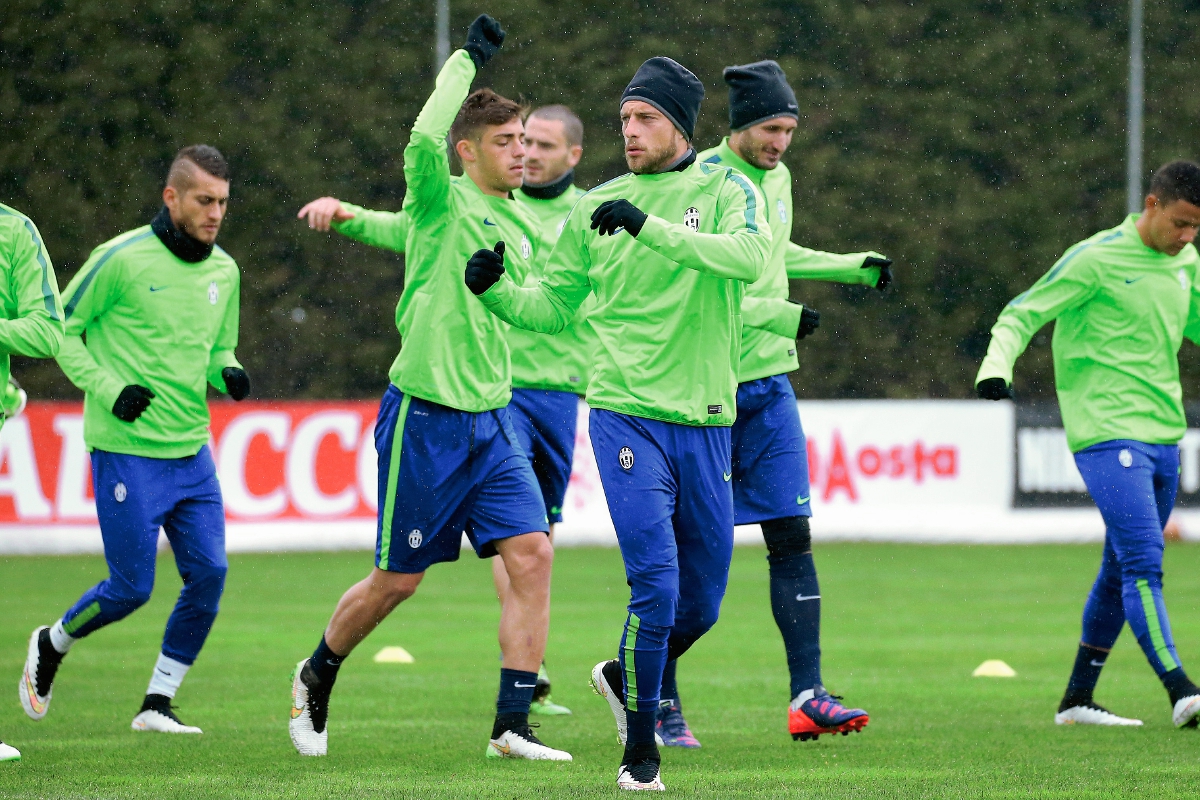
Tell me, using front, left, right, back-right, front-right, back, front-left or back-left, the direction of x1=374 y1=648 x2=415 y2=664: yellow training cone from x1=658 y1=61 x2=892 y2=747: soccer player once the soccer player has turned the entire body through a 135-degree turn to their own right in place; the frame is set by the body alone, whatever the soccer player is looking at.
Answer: front-right

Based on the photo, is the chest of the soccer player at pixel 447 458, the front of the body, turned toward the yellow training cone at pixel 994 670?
no

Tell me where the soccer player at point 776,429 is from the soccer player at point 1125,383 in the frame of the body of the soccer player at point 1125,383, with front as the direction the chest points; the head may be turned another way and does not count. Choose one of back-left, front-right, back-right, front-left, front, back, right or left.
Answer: right

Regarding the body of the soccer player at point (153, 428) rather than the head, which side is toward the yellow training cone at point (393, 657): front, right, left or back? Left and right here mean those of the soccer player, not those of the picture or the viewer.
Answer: left

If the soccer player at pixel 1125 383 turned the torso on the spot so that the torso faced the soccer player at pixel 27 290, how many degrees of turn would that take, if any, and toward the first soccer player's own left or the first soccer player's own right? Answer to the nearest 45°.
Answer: approximately 90° to the first soccer player's own right

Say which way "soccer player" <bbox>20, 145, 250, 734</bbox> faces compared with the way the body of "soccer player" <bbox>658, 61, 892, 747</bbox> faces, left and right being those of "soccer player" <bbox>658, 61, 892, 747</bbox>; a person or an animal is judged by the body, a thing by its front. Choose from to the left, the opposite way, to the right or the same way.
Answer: the same way

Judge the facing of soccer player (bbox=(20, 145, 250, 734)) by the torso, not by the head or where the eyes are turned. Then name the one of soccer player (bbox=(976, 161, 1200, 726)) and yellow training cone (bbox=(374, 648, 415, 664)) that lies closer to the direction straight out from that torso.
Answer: the soccer player

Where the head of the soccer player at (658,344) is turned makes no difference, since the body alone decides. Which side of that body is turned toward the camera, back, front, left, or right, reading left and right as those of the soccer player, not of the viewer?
front

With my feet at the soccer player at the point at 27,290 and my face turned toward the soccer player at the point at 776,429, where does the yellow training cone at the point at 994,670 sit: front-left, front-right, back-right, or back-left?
front-left

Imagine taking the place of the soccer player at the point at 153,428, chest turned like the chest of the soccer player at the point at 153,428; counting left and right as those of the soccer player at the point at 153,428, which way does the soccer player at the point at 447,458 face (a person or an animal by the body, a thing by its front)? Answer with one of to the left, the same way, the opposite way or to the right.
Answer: the same way

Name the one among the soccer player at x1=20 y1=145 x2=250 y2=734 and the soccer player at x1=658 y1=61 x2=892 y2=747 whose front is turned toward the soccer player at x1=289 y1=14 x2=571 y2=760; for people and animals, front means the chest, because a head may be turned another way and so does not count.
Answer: the soccer player at x1=20 y1=145 x2=250 y2=734

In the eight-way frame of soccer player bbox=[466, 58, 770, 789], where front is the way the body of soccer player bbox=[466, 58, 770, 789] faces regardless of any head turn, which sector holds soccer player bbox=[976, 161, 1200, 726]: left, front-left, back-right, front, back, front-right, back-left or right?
back-left

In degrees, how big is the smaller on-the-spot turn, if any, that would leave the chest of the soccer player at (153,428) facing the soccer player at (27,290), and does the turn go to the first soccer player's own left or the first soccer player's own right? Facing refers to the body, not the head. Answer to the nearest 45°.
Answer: approximately 90° to the first soccer player's own right

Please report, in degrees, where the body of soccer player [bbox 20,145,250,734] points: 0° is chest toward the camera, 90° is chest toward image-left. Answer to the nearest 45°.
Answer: approximately 315°

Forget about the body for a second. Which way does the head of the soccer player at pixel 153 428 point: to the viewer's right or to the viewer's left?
to the viewer's right

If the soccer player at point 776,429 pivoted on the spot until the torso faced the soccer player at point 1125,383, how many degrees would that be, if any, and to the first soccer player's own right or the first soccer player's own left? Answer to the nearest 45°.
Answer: approximately 90° to the first soccer player's own left

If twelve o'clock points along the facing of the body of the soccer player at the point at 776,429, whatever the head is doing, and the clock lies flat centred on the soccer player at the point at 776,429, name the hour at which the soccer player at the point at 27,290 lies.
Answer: the soccer player at the point at 27,290 is roughly at 4 o'clock from the soccer player at the point at 776,429.
